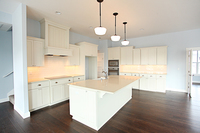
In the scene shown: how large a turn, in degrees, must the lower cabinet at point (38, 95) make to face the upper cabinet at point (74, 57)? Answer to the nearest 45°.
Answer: approximately 90° to its left

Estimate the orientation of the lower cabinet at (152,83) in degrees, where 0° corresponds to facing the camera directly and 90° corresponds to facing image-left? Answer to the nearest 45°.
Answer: approximately 0°

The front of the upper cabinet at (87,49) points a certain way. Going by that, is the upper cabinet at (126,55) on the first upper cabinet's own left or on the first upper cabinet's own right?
on the first upper cabinet's own left

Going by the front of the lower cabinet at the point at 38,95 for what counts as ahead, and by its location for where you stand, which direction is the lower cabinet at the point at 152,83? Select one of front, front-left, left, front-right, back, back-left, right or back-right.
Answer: front-left

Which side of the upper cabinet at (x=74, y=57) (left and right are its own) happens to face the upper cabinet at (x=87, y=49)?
left

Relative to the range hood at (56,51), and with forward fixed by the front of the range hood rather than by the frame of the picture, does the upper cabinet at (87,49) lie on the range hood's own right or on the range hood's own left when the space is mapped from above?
on the range hood's own left

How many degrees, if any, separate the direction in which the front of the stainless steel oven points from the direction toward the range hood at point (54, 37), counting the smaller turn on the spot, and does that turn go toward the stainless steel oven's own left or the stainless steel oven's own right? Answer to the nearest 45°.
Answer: approximately 45° to the stainless steel oven's own right

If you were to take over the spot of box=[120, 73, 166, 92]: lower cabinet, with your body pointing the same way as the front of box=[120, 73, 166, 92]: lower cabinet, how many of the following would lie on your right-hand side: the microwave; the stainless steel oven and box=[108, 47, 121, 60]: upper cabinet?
3

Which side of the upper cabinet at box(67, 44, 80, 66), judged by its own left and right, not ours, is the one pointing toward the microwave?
left

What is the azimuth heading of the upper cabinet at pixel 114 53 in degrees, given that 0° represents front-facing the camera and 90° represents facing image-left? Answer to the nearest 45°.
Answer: approximately 0°

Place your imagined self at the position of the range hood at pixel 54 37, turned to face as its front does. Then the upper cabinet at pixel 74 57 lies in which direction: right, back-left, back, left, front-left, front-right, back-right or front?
left

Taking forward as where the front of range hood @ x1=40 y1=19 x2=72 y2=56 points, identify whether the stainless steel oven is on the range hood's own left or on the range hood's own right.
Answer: on the range hood's own left

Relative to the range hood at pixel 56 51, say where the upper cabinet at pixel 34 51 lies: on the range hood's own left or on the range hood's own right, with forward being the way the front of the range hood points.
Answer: on the range hood's own right

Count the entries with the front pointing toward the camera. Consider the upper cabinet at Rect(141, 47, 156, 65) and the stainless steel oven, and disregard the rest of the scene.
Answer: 2
